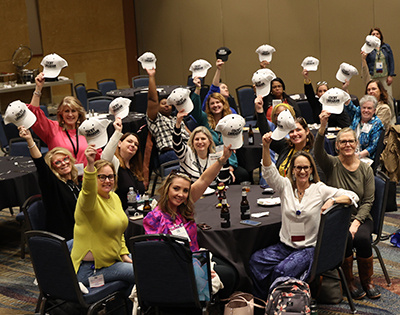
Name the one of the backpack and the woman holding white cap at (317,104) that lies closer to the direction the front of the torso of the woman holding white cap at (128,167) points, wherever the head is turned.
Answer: the backpack

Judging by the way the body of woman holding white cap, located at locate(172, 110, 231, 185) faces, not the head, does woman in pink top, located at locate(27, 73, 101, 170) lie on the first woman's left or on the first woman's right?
on the first woman's right

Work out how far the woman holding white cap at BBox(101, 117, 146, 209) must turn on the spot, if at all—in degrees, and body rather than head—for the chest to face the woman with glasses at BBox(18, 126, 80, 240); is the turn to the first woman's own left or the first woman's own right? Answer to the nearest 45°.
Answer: approximately 90° to the first woman's own right

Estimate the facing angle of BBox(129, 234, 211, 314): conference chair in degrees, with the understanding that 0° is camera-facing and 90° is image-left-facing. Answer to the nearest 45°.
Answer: approximately 225°

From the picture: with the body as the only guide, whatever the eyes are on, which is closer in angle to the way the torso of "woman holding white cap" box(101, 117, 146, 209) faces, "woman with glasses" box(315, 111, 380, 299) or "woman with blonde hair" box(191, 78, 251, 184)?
the woman with glasses

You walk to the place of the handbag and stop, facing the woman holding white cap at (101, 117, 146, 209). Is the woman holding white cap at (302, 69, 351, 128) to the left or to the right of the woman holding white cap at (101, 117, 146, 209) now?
right

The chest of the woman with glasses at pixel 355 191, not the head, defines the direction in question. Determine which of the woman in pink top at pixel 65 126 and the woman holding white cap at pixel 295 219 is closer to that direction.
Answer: the woman holding white cap

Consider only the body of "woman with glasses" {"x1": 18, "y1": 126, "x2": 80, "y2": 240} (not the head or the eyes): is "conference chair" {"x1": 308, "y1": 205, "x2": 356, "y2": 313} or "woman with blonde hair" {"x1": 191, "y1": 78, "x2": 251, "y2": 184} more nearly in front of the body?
the conference chair

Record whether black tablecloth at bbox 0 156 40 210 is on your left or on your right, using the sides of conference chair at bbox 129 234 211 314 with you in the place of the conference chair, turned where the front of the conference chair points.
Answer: on your left

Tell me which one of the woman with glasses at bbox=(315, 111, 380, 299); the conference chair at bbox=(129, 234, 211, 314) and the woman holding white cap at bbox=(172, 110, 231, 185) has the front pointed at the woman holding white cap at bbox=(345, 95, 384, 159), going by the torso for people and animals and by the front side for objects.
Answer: the conference chair

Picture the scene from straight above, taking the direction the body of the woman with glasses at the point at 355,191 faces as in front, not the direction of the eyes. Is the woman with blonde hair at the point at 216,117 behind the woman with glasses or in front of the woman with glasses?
behind
